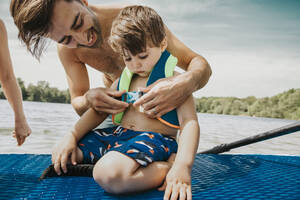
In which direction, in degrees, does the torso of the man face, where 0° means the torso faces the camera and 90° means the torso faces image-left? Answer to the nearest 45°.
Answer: approximately 0°

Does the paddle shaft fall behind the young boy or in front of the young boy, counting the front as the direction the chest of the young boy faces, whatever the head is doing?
behind

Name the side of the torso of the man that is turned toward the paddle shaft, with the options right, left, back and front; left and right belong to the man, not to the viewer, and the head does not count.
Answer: left

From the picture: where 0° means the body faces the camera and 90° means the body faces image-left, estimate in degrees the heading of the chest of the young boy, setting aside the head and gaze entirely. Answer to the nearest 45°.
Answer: approximately 45°
